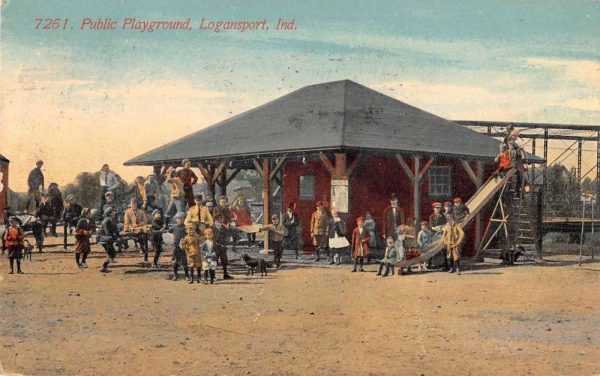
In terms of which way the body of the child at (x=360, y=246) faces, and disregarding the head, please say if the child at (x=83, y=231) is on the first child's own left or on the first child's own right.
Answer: on the first child's own right

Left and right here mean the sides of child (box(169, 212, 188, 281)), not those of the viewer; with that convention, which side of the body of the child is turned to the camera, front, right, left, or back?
front

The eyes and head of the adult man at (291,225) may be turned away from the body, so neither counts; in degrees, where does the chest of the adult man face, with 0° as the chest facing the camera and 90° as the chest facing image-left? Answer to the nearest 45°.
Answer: approximately 45°

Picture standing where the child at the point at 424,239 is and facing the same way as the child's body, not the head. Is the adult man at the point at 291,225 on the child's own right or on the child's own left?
on the child's own right

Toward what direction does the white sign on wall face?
toward the camera

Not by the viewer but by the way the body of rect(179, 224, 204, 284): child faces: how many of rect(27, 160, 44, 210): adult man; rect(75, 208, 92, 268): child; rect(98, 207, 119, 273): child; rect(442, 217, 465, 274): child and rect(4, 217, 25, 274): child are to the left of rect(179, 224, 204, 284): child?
1

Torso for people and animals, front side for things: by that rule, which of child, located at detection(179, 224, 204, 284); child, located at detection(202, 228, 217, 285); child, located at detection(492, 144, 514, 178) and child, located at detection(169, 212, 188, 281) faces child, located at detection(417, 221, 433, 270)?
child, located at detection(492, 144, 514, 178)

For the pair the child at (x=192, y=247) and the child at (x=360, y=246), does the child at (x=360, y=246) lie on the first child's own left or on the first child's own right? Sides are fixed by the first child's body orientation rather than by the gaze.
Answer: on the first child's own left
